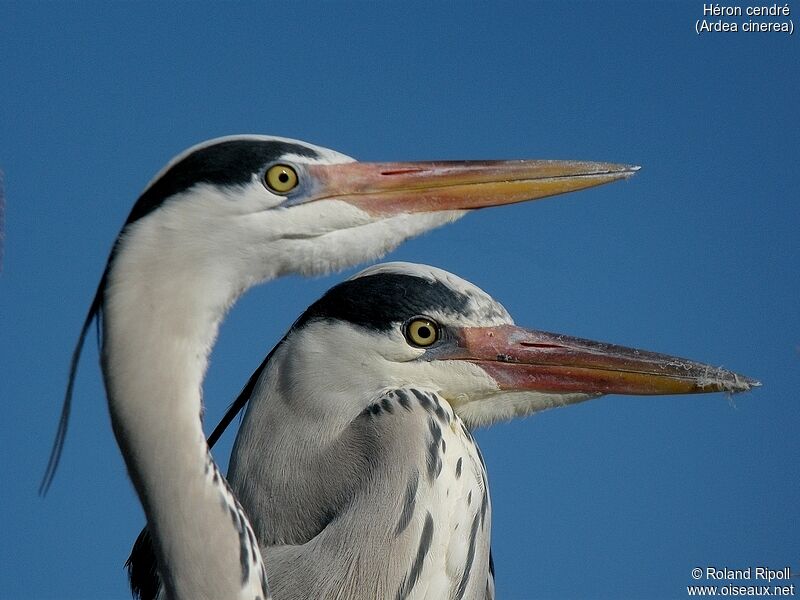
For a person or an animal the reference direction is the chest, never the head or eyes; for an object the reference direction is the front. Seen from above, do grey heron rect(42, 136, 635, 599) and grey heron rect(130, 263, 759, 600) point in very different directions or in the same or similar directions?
same or similar directions

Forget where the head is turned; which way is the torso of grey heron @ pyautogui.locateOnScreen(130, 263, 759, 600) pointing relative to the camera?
to the viewer's right

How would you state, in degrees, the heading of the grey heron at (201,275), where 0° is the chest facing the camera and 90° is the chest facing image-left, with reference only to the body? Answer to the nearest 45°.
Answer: approximately 270°

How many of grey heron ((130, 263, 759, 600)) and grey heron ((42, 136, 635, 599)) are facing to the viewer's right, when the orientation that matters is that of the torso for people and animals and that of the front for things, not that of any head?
2
